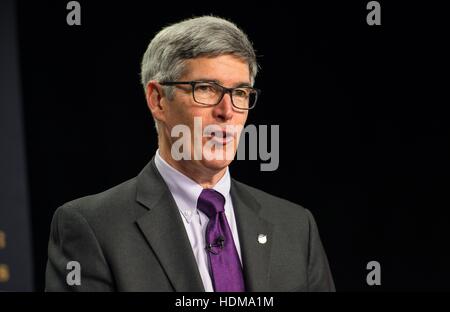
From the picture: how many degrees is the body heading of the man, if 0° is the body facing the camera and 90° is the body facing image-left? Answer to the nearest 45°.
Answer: approximately 315°
